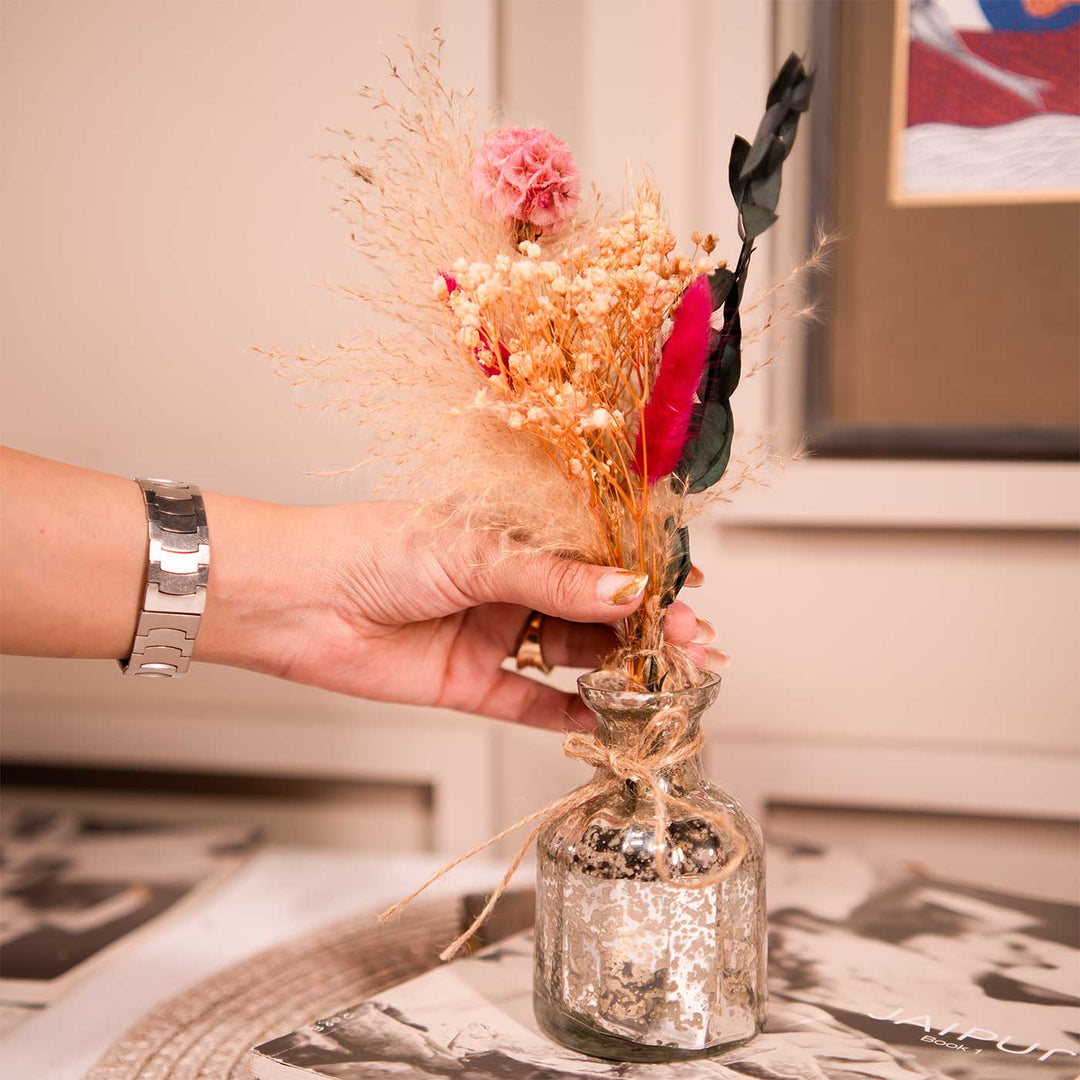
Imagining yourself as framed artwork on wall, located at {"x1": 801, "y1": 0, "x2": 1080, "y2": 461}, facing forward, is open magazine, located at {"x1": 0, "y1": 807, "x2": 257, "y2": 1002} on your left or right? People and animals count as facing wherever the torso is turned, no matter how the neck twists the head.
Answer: on your right

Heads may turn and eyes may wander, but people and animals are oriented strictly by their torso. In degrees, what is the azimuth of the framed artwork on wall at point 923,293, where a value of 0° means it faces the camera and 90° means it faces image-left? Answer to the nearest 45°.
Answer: approximately 0°
